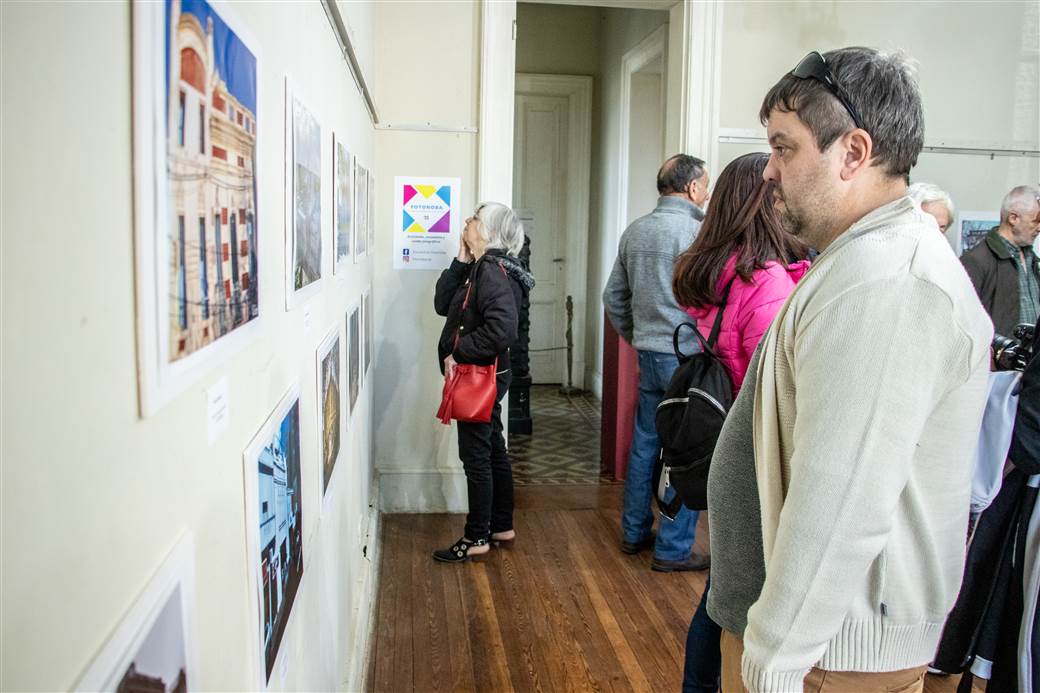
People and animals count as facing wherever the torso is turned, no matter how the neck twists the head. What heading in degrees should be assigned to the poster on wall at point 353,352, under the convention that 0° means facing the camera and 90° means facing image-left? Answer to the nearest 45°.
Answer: approximately 270°

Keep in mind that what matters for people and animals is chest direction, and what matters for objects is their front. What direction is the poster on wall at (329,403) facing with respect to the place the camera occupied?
facing to the right of the viewer

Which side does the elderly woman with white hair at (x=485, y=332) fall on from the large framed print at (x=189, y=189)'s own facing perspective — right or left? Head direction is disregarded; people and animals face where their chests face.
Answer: on its left

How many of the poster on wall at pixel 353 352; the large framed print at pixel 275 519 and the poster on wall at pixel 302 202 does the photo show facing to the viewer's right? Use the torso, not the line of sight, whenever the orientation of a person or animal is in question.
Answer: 3

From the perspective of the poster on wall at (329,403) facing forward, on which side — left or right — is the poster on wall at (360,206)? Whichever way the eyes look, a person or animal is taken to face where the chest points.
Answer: on its left

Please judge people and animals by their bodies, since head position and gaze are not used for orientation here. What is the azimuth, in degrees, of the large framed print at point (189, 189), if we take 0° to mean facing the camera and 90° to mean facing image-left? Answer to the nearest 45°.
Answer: approximately 315°

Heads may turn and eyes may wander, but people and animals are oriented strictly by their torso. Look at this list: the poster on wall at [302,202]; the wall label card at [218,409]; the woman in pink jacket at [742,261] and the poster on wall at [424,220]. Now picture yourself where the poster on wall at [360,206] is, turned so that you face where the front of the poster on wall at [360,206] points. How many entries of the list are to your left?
1

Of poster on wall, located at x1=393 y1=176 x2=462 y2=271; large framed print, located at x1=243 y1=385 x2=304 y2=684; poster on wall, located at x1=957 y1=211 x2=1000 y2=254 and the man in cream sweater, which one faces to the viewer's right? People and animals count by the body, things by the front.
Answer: the large framed print

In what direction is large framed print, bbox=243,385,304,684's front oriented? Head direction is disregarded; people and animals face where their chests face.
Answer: to the viewer's right

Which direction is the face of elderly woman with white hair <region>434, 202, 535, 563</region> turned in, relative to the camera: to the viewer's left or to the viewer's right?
to the viewer's left

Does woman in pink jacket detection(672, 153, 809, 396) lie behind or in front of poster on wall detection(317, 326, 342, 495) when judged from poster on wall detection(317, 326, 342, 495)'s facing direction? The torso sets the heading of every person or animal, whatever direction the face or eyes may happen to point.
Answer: in front

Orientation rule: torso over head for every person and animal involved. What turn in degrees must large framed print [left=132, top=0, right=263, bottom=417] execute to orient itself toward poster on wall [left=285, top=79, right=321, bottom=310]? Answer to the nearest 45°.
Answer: approximately 135° to its left

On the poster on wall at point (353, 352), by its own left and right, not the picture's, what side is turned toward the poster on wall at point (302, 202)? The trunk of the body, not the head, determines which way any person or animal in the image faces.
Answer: right
